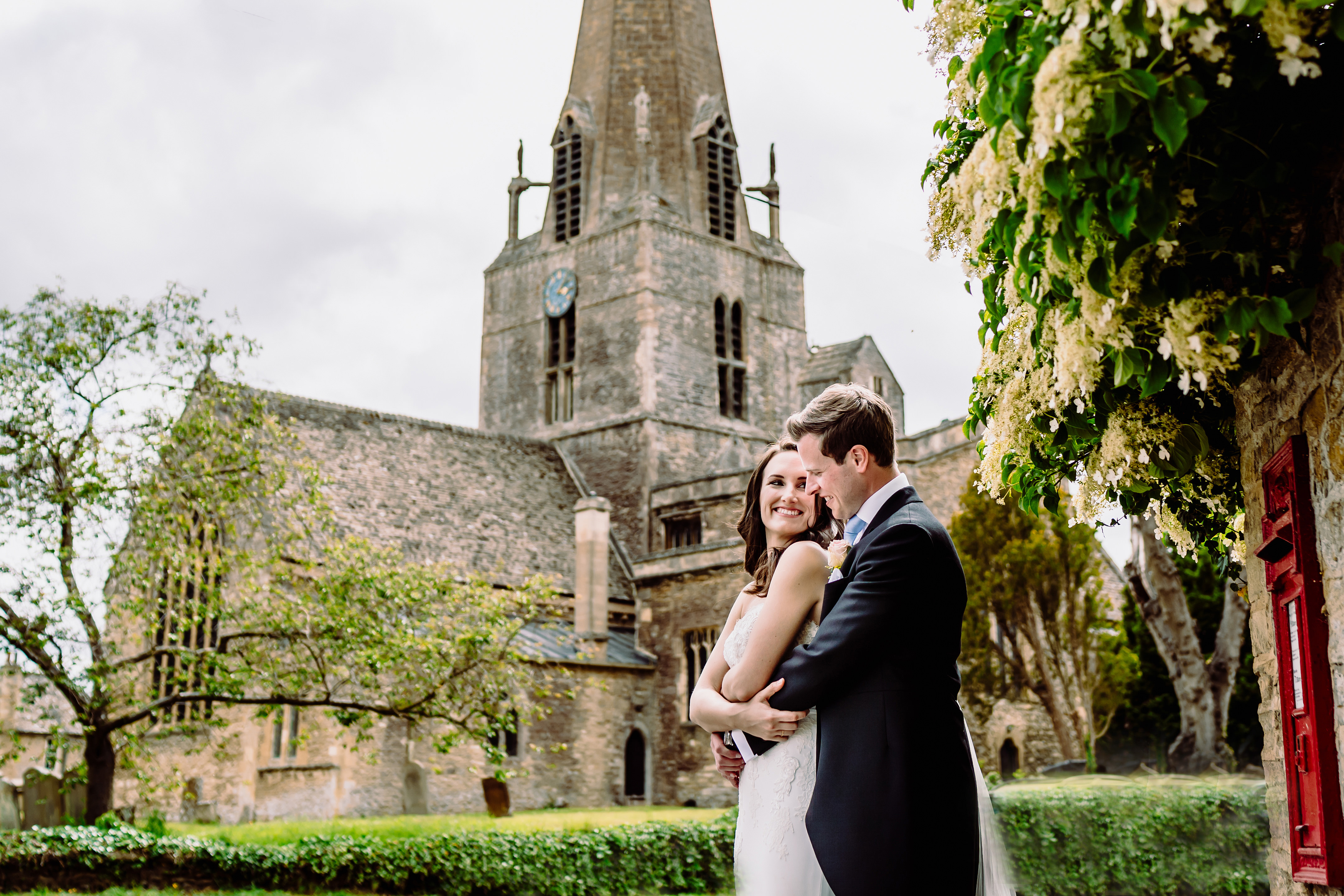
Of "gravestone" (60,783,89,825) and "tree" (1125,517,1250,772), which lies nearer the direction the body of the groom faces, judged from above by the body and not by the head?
the gravestone

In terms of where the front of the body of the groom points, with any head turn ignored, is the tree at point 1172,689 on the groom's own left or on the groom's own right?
on the groom's own right

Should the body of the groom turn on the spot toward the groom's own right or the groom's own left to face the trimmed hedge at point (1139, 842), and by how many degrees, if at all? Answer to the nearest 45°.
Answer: approximately 90° to the groom's own right

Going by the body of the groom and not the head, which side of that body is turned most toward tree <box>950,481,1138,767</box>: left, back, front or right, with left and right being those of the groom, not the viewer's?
right

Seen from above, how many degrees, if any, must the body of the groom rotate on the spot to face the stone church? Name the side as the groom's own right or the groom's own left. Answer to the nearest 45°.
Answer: approximately 90° to the groom's own right

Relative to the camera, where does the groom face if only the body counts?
to the viewer's left
